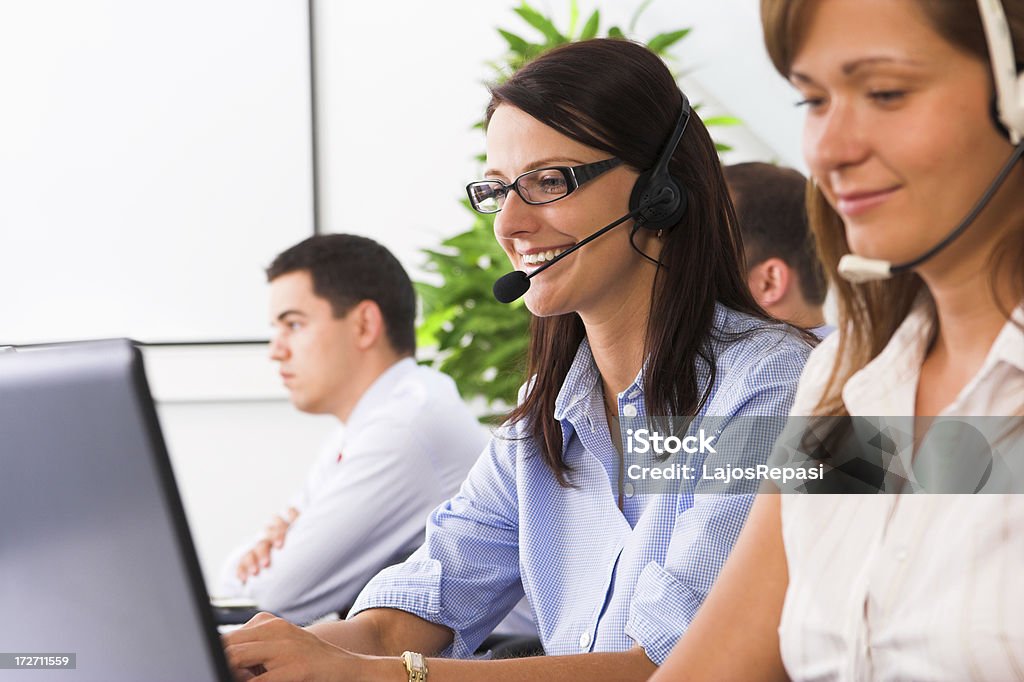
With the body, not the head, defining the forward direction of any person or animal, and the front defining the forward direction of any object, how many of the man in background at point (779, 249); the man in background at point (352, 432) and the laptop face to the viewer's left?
2

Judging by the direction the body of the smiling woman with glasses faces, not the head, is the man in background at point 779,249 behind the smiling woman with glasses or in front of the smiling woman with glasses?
behind

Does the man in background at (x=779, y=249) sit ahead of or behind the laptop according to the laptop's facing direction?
ahead

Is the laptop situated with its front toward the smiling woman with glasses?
yes

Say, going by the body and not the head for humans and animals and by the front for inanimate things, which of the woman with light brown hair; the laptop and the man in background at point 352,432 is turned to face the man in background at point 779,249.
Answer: the laptop

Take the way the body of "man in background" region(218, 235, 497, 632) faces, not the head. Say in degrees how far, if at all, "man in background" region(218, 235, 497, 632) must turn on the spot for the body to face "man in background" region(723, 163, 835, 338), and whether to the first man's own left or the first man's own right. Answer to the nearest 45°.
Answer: approximately 180°

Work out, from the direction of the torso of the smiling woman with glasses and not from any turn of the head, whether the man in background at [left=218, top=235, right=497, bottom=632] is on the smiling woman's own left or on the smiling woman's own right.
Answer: on the smiling woman's own right

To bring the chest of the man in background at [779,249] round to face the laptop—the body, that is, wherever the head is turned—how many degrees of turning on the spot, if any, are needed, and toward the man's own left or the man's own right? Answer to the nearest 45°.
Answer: approximately 90° to the man's own left

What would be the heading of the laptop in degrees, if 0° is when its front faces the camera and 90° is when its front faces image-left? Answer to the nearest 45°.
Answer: approximately 225°

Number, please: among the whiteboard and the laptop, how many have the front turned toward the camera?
1

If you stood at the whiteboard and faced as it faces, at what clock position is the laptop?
The laptop is roughly at 12 o'clock from the whiteboard.
